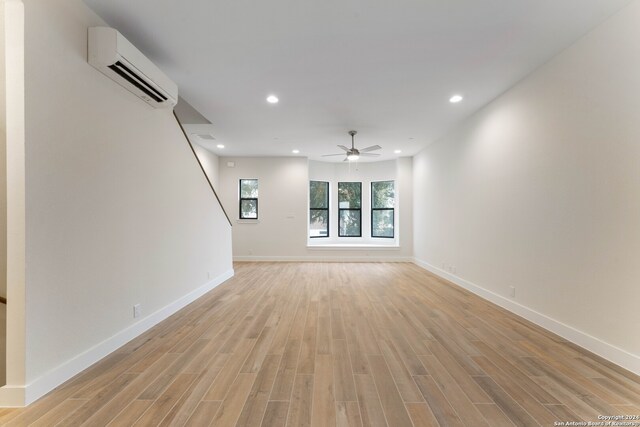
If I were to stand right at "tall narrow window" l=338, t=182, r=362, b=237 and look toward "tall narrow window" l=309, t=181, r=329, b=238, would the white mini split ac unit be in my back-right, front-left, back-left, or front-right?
front-left

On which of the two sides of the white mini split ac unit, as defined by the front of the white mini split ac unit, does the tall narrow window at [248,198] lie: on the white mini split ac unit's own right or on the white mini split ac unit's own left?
on the white mini split ac unit's own left

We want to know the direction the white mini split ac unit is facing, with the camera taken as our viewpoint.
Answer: facing the viewer and to the right of the viewer

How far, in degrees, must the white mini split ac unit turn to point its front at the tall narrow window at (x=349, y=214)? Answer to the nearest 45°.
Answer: approximately 90° to its left

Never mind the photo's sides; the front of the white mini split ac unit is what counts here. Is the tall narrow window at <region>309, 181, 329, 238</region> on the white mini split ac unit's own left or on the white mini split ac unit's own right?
on the white mini split ac unit's own left
